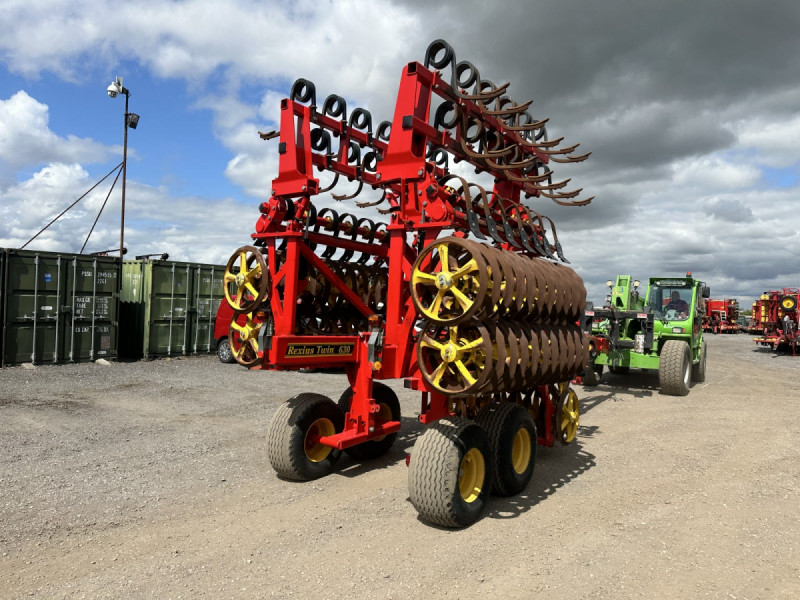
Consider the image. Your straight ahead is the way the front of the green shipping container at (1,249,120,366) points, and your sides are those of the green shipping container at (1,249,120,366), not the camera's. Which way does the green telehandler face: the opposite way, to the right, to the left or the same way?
to the right

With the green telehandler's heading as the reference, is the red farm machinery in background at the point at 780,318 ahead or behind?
behind

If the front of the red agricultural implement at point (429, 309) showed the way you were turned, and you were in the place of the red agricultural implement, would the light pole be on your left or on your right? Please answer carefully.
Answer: on your left

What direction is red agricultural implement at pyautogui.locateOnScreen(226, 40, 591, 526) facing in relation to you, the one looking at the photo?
facing away from the viewer and to the right of the viewer

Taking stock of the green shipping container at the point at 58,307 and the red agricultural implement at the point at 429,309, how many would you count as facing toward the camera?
1

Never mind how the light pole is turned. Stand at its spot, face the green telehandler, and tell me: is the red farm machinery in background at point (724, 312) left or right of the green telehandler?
left

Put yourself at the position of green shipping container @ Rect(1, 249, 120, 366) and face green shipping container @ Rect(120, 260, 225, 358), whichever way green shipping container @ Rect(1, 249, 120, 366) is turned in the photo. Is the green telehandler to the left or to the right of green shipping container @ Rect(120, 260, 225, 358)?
right

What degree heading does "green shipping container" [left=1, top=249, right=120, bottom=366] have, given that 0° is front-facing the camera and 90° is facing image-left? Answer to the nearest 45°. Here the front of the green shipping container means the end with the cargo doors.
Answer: approximately 0°

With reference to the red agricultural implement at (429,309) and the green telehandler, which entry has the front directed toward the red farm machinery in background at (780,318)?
the red agricultural implement

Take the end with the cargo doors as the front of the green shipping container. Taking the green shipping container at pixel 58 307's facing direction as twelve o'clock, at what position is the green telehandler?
The green telehandler is roughly at 10 o'clock from the green shipping container.
